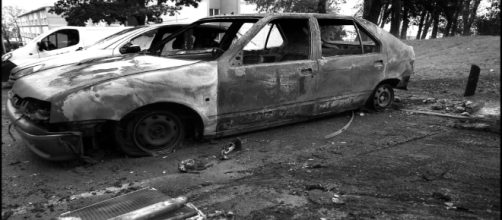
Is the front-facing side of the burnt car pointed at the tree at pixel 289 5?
no

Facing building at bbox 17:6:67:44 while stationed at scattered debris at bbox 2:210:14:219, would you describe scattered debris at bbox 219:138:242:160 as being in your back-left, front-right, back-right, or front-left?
front-right

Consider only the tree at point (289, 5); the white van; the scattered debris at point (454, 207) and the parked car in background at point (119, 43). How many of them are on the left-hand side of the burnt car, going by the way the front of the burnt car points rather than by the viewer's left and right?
1

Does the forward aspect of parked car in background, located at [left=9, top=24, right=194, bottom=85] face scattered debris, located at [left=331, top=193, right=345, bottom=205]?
no

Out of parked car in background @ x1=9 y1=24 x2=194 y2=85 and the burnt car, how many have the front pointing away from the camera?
0

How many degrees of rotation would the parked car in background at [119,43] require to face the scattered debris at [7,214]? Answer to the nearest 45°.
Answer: approximately 45° to its left

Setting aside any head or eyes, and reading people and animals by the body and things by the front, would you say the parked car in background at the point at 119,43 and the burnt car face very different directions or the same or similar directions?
same or similar directions

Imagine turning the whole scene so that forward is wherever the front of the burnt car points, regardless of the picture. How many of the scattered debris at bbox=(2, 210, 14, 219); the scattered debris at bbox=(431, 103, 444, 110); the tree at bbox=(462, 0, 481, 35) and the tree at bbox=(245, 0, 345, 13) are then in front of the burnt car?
1

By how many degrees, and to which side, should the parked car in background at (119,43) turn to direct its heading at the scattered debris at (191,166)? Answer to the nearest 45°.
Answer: approximately 45° to its left

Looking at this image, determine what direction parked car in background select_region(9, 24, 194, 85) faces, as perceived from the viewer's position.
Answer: facing the viewer and to the left of the viewer

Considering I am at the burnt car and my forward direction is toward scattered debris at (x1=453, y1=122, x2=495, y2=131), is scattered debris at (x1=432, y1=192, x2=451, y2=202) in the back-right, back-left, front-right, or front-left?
front-right
